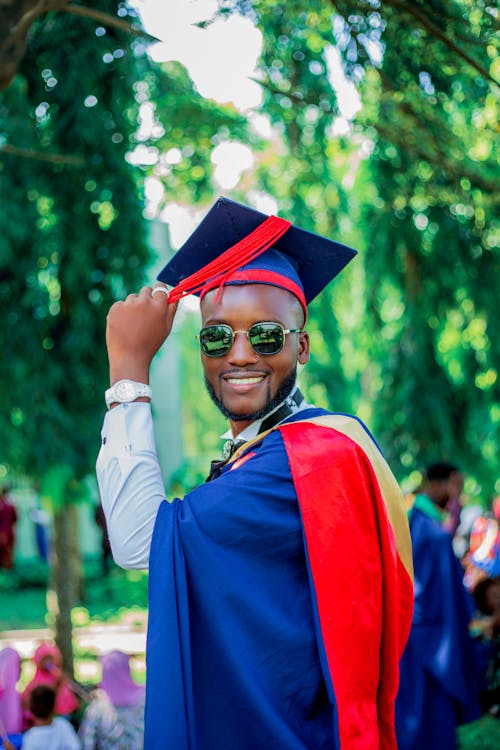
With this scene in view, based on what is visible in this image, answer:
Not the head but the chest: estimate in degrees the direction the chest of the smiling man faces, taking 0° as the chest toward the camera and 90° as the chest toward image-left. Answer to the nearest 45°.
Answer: approximately 90°
